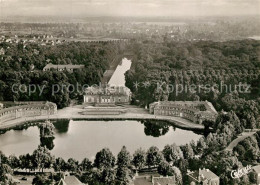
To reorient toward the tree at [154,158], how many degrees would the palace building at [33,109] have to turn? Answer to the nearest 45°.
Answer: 0° — it already faces it

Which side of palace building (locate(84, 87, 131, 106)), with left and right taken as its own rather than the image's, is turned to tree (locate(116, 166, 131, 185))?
front

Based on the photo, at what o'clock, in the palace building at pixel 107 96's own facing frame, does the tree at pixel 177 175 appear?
The tree is roughly at 11 o'clock from the palace building.

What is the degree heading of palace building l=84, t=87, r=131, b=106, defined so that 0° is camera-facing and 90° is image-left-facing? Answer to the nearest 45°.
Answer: approximately 0°

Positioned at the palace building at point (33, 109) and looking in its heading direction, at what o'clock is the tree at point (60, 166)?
The tree is roughly at 1 o'clock from the palace building.

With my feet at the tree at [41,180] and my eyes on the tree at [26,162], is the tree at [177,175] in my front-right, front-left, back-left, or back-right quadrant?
back-right

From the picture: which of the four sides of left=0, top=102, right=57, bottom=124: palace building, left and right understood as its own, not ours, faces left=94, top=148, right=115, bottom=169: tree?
front

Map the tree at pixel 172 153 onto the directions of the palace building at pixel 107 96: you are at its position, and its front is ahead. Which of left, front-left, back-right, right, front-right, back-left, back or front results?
front-left

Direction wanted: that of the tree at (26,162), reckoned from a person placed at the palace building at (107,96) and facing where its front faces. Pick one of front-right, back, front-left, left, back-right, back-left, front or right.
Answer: front-right

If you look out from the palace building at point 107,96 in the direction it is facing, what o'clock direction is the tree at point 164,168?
The tree is roughly at 11 o'clock from the palace building.

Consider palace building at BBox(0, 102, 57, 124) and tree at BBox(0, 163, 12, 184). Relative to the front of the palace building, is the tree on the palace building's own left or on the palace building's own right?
on the palace building's own right

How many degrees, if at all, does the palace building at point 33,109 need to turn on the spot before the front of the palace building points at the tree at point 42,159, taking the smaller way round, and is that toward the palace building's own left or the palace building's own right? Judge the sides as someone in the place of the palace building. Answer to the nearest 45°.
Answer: approximately 45° to the palace building's own right

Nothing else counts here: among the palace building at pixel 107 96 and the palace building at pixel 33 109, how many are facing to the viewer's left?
0
